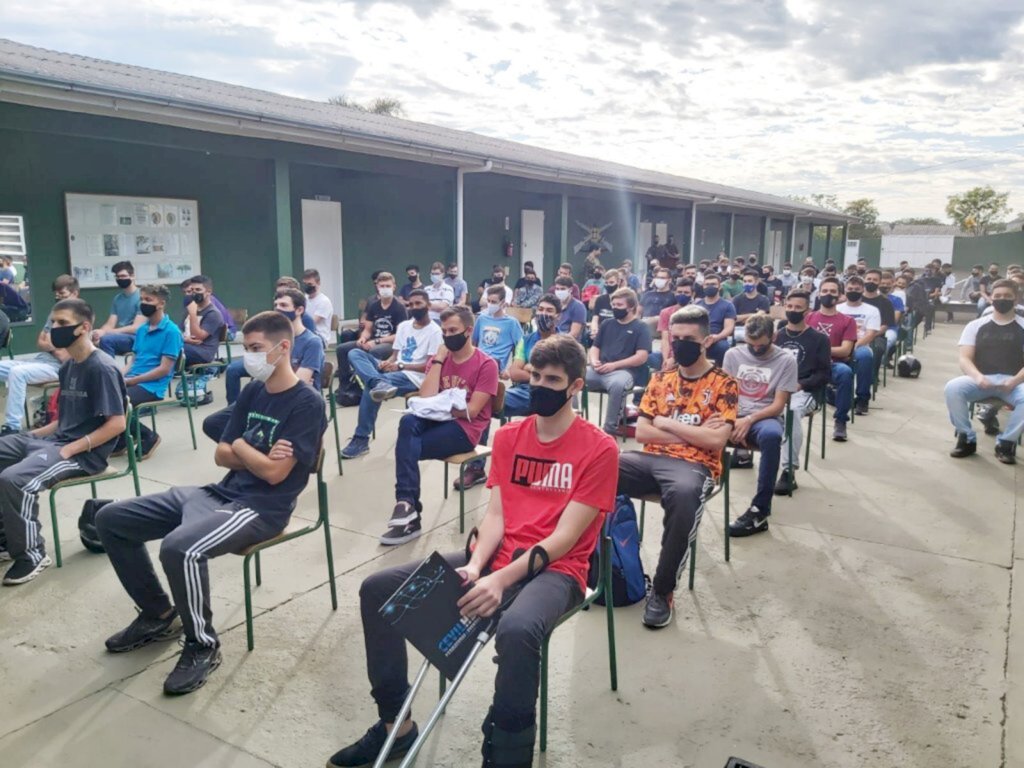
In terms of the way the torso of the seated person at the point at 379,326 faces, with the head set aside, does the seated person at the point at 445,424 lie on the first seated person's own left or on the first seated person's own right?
on the first seated person's own left

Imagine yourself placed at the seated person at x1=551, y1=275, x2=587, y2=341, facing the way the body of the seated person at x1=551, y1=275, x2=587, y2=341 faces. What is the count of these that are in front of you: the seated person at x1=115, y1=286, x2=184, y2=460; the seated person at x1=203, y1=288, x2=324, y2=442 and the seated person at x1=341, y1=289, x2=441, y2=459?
3

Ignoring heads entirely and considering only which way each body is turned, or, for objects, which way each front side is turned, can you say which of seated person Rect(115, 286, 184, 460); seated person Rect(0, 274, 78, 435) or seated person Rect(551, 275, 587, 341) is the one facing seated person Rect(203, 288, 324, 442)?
seated person Rect(551, 275, 587, 341)

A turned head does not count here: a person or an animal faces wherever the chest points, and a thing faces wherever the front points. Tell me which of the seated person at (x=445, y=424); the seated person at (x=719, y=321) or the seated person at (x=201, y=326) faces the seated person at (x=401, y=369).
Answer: the seated person at (x=719, y=321)

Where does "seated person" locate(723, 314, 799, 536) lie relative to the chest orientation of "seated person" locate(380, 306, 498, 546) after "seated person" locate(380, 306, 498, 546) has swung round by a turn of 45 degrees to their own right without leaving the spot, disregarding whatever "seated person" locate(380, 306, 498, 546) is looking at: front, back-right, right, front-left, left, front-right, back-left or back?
back

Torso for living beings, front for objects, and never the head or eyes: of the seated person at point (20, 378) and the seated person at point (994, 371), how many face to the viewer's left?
1
